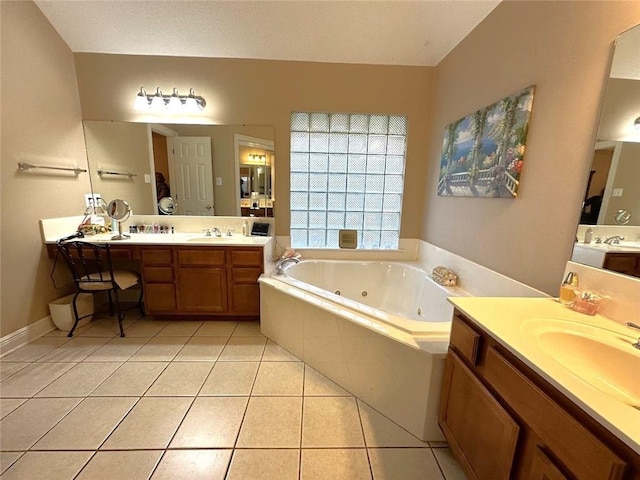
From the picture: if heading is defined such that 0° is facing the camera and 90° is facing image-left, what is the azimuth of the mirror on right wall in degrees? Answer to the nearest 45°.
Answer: approximately 45°

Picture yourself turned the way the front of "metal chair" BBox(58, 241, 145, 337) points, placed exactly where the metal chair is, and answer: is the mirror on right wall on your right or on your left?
on your right

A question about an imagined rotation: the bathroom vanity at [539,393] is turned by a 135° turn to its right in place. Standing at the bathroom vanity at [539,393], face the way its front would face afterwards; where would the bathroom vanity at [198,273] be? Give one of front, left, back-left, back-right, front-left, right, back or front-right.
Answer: left

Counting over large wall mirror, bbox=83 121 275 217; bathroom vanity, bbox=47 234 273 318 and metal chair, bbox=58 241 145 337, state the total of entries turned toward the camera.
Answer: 2

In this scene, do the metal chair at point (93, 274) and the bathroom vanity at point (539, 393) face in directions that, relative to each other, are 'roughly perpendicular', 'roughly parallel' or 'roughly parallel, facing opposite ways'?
roughly perpendicular

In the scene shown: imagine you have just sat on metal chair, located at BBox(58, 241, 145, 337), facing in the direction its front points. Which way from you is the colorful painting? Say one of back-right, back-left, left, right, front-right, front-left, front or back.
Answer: right

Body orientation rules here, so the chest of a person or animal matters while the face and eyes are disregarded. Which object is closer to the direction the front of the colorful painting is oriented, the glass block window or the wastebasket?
the wastebasket

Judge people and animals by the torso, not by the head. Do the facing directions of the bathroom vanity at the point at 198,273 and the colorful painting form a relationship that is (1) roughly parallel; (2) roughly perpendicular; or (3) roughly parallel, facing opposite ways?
roughly perpendicular

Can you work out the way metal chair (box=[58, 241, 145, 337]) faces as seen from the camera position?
facing away from the viewer and to the right of the viewer

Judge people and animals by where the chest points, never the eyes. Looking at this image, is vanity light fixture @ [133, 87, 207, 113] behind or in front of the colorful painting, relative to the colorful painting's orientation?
in front
